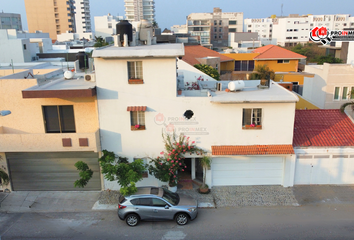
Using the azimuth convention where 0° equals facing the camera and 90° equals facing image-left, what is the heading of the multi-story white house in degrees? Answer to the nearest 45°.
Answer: approximately 0°

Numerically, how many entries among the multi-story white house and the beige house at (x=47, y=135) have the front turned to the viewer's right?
0

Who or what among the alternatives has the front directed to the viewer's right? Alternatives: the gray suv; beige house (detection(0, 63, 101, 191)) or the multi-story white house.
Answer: the gray suv

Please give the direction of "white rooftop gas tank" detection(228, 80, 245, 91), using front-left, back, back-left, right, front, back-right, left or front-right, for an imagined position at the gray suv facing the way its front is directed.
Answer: front-left

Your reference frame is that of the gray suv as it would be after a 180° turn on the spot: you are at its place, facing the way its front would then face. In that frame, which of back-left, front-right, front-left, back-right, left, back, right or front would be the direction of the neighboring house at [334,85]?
back-right

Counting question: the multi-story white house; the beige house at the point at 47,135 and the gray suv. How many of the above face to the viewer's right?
1

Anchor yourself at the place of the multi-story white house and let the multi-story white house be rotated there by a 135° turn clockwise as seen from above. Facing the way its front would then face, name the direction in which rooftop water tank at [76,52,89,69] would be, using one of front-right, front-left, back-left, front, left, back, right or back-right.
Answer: front

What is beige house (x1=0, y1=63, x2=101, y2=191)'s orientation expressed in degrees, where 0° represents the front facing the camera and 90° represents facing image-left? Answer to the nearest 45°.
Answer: approximately 0°

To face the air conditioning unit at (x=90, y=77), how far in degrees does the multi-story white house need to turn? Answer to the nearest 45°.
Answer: approximately 90° to its right

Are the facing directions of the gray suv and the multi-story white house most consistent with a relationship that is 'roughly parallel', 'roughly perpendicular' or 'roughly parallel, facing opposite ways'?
roughly perpendicular

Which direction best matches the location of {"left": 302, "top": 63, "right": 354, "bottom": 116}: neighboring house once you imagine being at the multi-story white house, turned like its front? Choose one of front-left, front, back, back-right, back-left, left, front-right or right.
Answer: back-left

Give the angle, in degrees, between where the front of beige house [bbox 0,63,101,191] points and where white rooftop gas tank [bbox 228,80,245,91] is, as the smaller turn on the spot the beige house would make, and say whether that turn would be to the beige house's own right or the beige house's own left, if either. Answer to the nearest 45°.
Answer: approximately 90° to the beige house's own left

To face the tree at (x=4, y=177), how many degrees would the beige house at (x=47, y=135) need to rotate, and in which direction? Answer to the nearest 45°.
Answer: approximately 90° to its right
